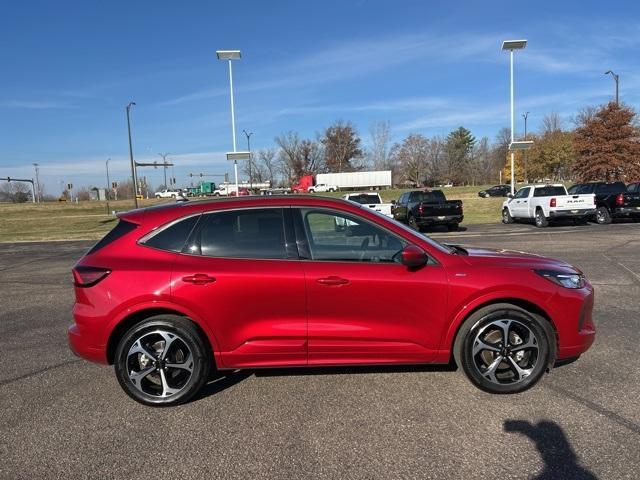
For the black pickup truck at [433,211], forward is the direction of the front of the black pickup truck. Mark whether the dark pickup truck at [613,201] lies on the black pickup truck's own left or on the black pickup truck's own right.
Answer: on the black pickup truck's own right

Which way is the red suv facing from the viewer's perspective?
to the viewer's right

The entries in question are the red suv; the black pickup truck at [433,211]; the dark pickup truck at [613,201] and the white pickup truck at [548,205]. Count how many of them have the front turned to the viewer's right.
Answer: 1

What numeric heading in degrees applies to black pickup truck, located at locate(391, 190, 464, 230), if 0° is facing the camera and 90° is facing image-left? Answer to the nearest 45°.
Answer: approximately 135°
